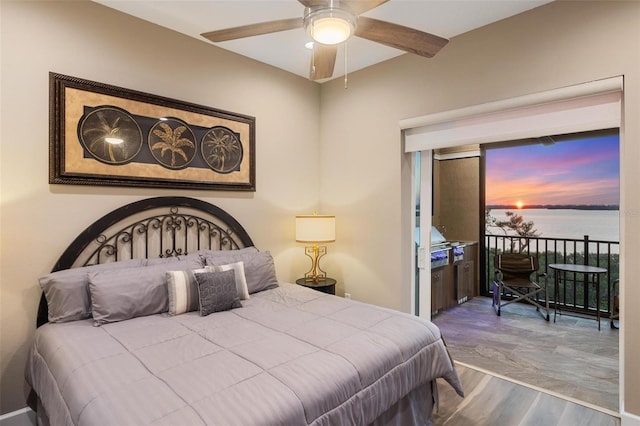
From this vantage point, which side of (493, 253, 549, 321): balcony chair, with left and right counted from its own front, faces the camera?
front

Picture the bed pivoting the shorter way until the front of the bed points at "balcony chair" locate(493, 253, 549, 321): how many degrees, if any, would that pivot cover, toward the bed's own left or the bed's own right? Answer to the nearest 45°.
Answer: approximately 90° to the bed's own left

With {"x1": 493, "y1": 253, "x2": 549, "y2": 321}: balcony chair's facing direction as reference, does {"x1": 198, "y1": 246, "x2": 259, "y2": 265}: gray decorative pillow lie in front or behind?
in front

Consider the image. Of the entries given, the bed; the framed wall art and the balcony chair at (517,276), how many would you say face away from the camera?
0

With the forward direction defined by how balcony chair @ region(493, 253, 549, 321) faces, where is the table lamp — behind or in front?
in front

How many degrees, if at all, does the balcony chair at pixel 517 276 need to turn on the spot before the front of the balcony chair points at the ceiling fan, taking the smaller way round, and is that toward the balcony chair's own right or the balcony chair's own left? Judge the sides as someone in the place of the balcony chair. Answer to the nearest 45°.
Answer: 0° — it already faces it

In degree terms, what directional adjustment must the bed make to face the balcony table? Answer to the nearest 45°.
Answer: approximately 45° to its left

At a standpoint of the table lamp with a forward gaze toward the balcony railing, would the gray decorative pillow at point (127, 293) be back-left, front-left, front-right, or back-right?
back-right

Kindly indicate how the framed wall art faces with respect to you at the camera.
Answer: facing the viewer and to the right of the viewer

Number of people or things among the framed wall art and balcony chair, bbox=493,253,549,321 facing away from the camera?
0

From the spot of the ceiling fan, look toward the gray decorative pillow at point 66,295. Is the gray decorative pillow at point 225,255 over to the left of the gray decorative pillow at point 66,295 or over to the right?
right

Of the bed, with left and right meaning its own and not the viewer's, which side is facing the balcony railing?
left

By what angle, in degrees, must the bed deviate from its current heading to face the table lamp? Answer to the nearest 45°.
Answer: approximately 90° to its left

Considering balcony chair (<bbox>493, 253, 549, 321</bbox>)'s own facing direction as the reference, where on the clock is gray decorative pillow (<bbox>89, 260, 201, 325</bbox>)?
The gray decorative pillow is roughly at 1 o'clock from the balcony chair.

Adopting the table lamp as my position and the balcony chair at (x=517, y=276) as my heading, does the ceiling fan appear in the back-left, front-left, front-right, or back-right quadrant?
back-right
